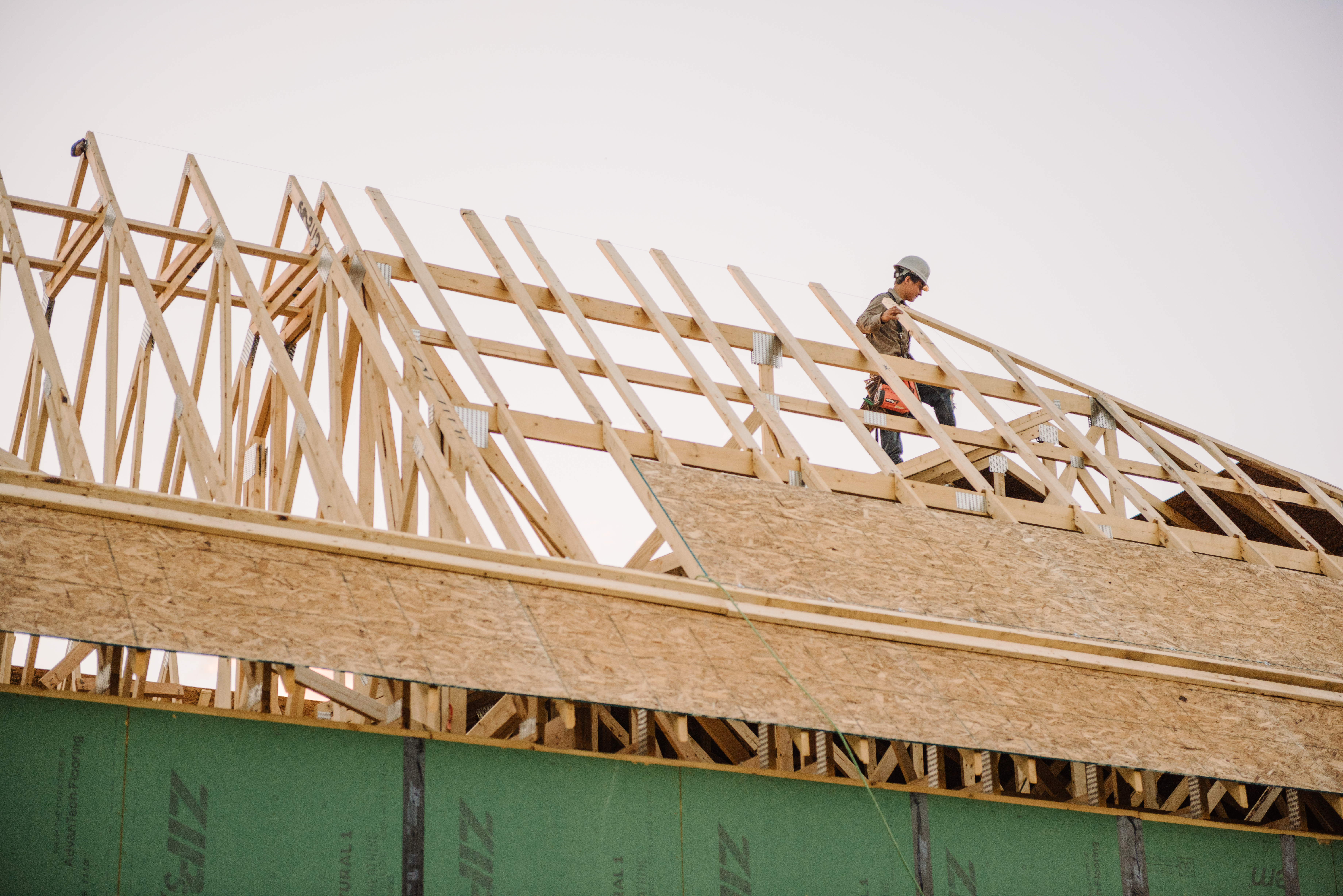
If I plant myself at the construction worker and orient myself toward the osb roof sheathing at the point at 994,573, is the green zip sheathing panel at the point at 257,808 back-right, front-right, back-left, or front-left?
front-right

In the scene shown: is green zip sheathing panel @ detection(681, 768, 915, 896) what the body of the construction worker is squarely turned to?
no

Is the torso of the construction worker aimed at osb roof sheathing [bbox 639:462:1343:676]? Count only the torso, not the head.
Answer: no
